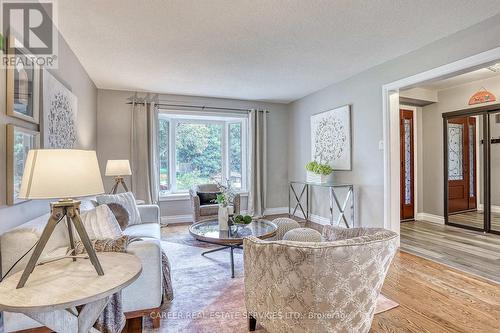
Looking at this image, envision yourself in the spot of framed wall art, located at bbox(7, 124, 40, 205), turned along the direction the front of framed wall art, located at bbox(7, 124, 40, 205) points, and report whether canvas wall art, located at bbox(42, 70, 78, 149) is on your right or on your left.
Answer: on your left

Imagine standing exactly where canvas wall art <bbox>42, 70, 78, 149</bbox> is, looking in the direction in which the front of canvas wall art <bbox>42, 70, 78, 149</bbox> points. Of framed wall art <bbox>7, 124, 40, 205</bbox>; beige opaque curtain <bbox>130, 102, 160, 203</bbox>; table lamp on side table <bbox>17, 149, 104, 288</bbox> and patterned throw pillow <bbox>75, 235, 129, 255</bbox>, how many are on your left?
1

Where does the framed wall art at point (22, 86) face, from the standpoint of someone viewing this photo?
facing the viewer and to the right of the viewer

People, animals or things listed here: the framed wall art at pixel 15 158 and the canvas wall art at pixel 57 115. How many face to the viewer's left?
0

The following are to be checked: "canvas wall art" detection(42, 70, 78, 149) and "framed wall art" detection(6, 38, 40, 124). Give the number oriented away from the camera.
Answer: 0

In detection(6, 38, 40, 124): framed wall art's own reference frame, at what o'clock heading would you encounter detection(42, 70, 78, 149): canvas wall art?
detection(42, 70, 78, 149): canvas wall art is roughly at 8 o'clock from detection(6, 38, 40, 124): framed wall art.

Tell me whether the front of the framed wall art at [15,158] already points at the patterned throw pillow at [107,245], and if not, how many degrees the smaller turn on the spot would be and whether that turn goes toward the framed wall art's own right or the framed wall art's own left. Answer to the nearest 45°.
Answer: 0° — it already faces it

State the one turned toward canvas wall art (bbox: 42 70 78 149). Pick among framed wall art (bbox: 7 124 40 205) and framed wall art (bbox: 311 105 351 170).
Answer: framed wall art (bbox: 311 105 351 170)

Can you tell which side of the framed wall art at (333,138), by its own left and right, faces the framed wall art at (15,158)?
front

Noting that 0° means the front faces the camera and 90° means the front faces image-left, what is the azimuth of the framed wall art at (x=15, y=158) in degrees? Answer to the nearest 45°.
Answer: approximately 315°

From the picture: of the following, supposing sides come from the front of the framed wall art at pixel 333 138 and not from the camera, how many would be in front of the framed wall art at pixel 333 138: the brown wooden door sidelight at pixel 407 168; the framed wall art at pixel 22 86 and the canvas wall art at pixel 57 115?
2

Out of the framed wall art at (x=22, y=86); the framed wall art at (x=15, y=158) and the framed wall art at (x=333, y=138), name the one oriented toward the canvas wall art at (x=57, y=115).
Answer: the framed wall art at (x=333, y=138)

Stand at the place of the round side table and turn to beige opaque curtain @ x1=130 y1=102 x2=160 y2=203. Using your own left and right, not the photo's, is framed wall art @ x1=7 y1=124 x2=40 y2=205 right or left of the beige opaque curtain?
left
